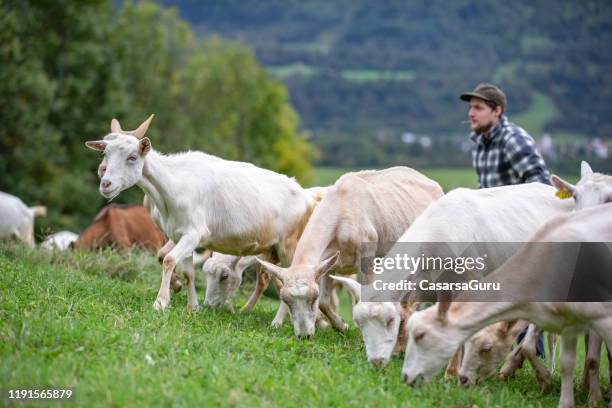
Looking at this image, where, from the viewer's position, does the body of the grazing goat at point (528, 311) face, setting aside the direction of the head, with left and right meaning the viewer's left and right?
facing to the left of the viewer

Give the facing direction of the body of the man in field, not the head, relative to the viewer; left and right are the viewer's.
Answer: facing the viewer and to the left of the viewer

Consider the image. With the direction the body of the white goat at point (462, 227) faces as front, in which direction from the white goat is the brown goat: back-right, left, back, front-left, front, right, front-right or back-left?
right

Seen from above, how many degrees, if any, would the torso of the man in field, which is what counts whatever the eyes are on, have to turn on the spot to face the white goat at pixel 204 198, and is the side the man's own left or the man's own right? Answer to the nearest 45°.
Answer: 0° — they already face it

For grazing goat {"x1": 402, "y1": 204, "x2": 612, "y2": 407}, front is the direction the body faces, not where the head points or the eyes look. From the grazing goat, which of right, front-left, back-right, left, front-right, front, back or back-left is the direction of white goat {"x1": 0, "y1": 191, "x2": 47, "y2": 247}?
front-right

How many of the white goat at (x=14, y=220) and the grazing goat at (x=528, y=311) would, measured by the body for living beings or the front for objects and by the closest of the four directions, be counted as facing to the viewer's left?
2

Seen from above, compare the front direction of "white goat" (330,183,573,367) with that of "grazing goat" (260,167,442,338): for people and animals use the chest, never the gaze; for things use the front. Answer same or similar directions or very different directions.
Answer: same or similar directions

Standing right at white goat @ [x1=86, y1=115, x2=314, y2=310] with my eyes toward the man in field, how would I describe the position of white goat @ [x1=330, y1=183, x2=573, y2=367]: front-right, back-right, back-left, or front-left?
front-right

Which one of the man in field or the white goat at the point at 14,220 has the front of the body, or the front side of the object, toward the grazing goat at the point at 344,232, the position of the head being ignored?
the man in field

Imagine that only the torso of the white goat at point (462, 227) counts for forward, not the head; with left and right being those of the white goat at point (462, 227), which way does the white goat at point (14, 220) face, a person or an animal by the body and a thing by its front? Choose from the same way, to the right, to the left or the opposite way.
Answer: the same way

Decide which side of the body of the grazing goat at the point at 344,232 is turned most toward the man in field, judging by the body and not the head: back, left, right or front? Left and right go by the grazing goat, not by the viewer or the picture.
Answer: back

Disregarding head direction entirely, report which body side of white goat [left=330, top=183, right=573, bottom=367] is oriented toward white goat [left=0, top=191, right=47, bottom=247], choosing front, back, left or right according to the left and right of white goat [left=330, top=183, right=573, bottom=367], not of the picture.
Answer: right

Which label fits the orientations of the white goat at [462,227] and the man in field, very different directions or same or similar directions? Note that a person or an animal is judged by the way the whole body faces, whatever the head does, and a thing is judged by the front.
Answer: same or similar directions

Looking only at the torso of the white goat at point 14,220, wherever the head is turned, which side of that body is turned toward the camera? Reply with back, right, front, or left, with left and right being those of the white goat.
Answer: left

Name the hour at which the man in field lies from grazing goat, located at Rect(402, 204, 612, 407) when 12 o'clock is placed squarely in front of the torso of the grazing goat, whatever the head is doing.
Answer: The man in field is roughly at 3 o'clock from the grazing goat.

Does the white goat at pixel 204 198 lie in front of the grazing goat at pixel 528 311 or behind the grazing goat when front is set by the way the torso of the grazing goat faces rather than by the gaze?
in front
